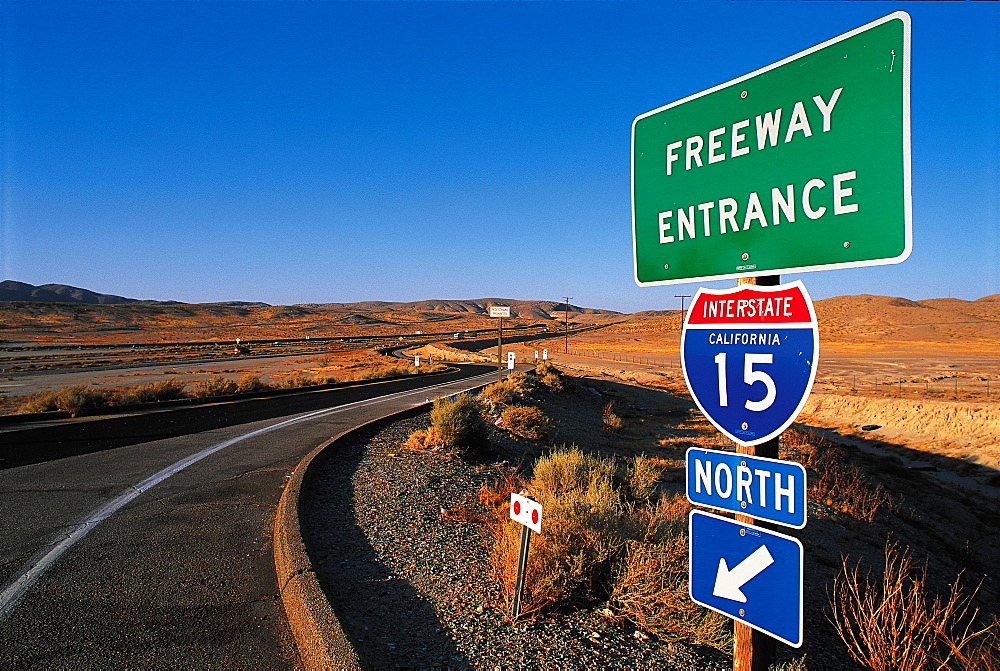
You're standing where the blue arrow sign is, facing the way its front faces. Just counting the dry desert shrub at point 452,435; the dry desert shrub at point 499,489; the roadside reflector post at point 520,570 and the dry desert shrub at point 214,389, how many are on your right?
4

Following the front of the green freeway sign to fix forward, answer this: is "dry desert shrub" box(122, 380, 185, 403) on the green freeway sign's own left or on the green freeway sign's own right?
on the green freeway sign's own right

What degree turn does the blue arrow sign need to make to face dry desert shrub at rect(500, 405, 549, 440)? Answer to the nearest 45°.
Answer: approximately 90° to its right

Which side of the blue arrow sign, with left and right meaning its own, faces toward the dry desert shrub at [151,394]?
right

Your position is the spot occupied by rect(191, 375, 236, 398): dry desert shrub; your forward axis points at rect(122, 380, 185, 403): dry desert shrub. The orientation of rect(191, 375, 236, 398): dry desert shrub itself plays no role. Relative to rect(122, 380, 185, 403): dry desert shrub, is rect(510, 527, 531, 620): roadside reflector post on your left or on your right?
left

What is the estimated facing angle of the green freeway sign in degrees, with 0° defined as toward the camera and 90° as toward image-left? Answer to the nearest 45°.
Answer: approximately 45°

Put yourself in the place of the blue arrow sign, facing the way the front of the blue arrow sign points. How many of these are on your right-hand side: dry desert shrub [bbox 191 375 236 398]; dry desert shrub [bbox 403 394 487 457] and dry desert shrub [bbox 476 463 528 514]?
3

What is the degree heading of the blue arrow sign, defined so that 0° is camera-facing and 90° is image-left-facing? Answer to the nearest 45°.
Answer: approximately 45°

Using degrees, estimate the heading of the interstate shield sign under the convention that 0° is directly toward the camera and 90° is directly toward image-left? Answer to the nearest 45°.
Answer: approximately 45°
